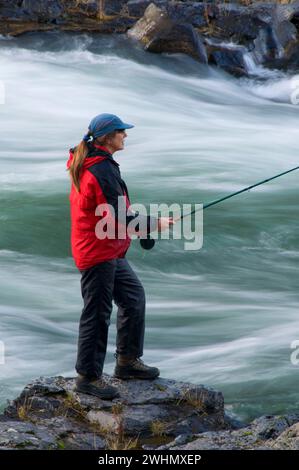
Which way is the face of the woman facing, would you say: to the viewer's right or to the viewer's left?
to the viewer's right

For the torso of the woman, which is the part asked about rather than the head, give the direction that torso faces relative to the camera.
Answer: to the viewer's right
